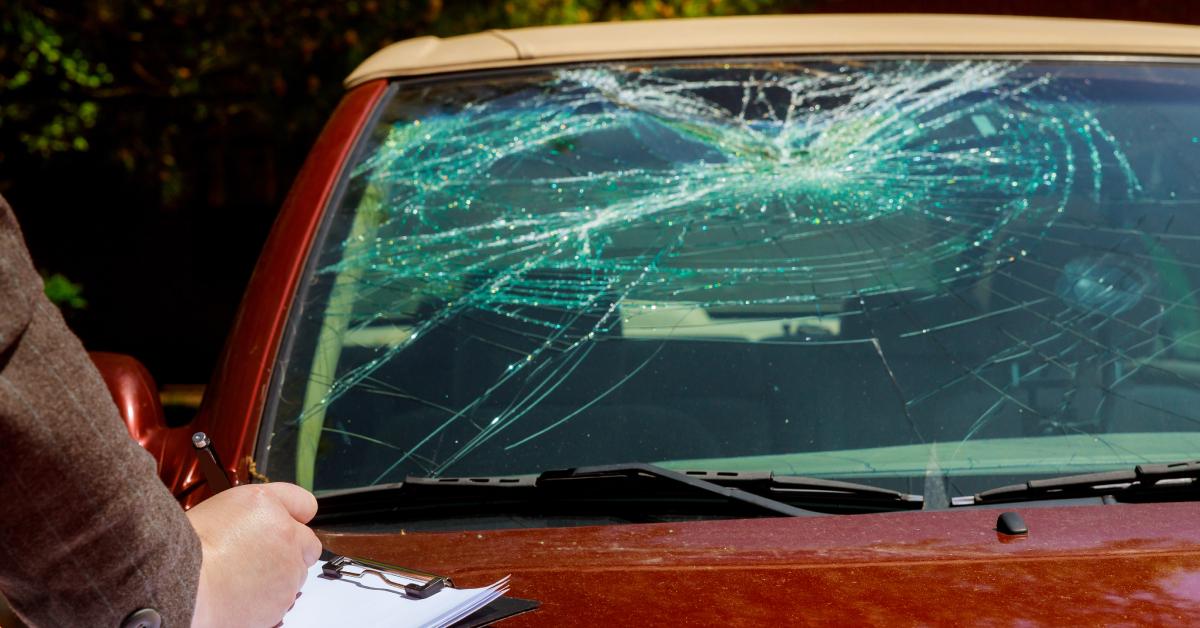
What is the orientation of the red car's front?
toward the camera
